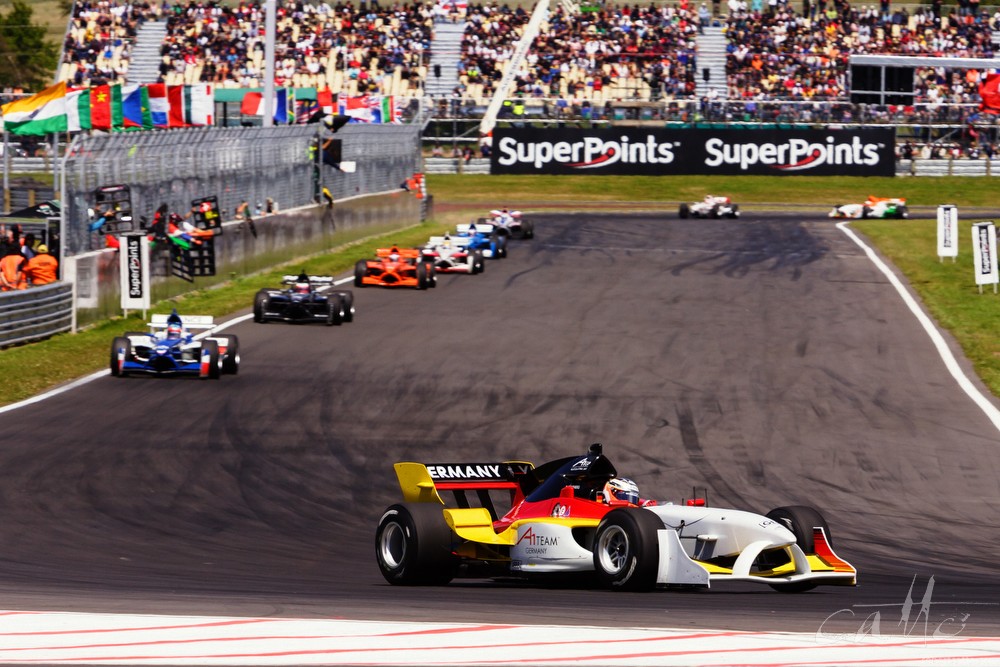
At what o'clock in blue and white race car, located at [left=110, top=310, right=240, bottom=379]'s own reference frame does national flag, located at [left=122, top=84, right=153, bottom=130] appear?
The national flag is roughly at 6 o'clock from the blue and white race car.

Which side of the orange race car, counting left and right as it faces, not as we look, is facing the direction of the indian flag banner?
right

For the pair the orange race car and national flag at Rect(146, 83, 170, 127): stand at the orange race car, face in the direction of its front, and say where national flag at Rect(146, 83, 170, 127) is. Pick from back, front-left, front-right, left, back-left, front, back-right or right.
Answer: back-right
